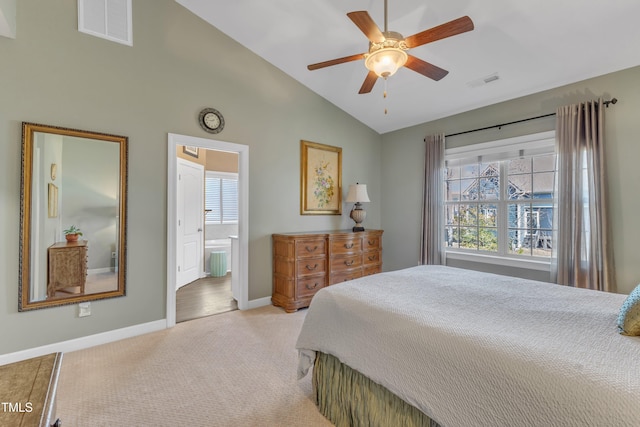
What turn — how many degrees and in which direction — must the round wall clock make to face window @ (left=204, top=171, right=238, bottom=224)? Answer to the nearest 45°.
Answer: approximately 180°

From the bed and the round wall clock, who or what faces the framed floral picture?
the bed

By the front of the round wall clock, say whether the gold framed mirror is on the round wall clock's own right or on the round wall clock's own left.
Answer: on the round wall clock's own right

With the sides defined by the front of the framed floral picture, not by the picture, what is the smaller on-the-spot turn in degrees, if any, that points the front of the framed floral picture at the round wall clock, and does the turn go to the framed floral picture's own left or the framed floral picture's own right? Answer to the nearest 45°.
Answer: approximately 90° to the framed floral picture's own right

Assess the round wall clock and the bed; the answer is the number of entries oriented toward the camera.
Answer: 1

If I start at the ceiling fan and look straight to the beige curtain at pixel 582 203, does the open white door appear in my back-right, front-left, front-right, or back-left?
back-left

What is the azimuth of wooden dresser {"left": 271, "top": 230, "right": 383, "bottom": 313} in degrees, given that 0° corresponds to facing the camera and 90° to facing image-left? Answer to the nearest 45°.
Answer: approximately 315°

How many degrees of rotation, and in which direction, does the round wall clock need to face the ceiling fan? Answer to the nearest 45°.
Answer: approximately 45° to its left

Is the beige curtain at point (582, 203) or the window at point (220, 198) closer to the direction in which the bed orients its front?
the window

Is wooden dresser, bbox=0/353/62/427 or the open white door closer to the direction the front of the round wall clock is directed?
the wooden dresser
